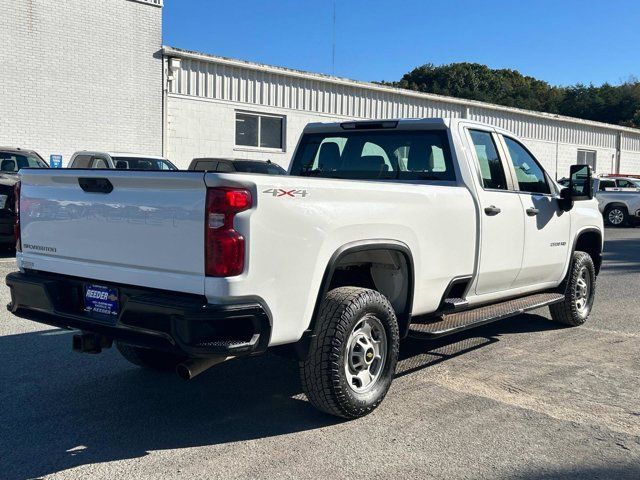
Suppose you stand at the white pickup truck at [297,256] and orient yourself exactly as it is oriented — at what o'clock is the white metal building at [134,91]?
The white metal building is roughly at 10 o'clock from the white pickup truck.

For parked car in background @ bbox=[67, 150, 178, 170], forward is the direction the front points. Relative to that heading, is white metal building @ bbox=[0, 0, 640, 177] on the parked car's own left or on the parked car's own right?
on the parked car's own left

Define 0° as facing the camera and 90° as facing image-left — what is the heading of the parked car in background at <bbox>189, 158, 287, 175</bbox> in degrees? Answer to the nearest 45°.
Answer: approximately 315°

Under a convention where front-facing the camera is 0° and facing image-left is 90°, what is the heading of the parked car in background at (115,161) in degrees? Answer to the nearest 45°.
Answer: approximately 315°

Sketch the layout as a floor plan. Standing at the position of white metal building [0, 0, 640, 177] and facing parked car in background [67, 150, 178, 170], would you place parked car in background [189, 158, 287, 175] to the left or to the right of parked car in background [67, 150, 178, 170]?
left

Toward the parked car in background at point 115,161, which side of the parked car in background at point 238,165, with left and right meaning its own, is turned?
right

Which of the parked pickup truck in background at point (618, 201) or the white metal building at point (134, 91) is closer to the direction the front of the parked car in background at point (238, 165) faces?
the parked pickup truck in background

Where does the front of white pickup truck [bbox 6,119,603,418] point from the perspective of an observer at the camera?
facing away from the viewer and to the right of the viewer
